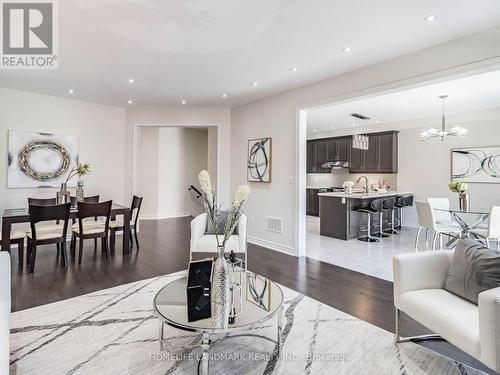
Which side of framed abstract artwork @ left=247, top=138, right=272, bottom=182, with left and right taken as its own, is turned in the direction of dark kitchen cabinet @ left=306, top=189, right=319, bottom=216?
back

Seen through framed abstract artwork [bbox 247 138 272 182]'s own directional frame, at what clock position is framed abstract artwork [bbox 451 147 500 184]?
framed abstract artwork [bbox 451 147 500 184] is roughly at 7 o'clock from framed abstract artwork [bbox 247 138 272 182].

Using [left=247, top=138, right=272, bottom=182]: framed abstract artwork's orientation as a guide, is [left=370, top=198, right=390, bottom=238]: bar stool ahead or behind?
behind

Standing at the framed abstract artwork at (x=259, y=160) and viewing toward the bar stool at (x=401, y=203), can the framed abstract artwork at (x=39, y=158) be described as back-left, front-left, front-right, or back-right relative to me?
back-left

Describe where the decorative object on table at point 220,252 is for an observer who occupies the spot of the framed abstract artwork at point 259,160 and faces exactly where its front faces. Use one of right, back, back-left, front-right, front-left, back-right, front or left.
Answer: front-left

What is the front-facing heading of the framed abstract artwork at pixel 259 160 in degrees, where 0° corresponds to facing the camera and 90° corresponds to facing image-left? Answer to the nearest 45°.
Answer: approximately 45°

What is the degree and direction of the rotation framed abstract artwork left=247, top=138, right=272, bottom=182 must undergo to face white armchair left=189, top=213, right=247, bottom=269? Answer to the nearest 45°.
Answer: approximately 45° to its left

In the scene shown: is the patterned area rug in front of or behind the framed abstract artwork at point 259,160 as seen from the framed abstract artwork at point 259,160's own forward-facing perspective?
in front

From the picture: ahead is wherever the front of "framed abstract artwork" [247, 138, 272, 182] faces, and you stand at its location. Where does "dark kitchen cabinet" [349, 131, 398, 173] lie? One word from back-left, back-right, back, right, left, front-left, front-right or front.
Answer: back

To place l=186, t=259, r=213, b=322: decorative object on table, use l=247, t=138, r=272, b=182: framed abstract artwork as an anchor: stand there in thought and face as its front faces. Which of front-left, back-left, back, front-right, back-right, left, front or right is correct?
front-left

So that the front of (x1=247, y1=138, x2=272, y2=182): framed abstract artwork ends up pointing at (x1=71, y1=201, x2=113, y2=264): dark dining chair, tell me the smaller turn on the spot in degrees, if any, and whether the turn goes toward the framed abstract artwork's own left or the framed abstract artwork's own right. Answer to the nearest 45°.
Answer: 0° — it already faces it

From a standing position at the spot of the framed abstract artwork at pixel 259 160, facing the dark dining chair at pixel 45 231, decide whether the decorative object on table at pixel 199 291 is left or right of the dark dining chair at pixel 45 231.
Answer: left

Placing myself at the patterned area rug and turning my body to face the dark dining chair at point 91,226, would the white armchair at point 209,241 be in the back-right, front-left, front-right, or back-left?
front-right
